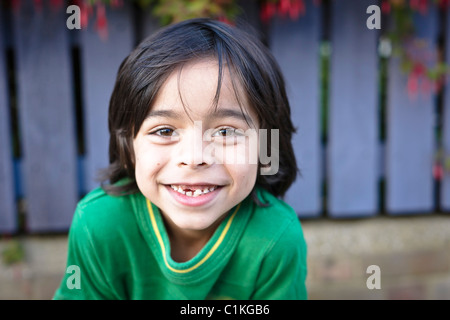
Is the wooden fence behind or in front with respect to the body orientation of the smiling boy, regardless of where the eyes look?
behind

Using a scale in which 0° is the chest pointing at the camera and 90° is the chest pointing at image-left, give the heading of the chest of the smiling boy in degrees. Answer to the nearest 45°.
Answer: approximately 0°
